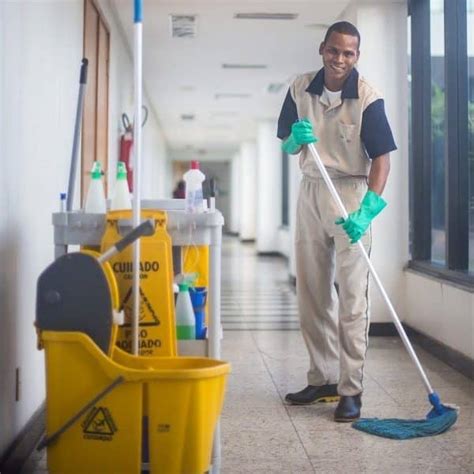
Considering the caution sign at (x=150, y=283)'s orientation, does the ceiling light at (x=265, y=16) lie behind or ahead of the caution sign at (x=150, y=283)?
behind

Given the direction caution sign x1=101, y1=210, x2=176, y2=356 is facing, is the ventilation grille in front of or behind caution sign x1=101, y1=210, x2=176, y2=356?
behind

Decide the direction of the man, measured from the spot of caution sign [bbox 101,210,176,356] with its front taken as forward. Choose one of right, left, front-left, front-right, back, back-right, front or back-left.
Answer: back-left

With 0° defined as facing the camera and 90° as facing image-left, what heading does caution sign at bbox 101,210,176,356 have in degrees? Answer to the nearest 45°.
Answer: approximately 0°

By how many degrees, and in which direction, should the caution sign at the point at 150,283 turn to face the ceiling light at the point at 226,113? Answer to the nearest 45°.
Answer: approximately 180°

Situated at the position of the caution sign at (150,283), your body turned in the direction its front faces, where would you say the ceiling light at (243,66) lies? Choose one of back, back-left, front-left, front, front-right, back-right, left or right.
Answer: back

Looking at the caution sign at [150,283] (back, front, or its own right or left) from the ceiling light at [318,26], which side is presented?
back

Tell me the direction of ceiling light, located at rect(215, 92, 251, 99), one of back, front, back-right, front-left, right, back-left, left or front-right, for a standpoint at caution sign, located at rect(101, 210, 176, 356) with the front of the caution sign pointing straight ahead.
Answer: back
